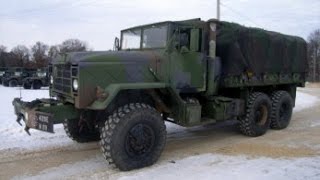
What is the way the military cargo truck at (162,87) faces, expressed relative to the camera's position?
facing the viewer and to the left of the viewer

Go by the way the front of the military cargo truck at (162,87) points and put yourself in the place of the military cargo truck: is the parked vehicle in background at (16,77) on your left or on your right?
on your right
